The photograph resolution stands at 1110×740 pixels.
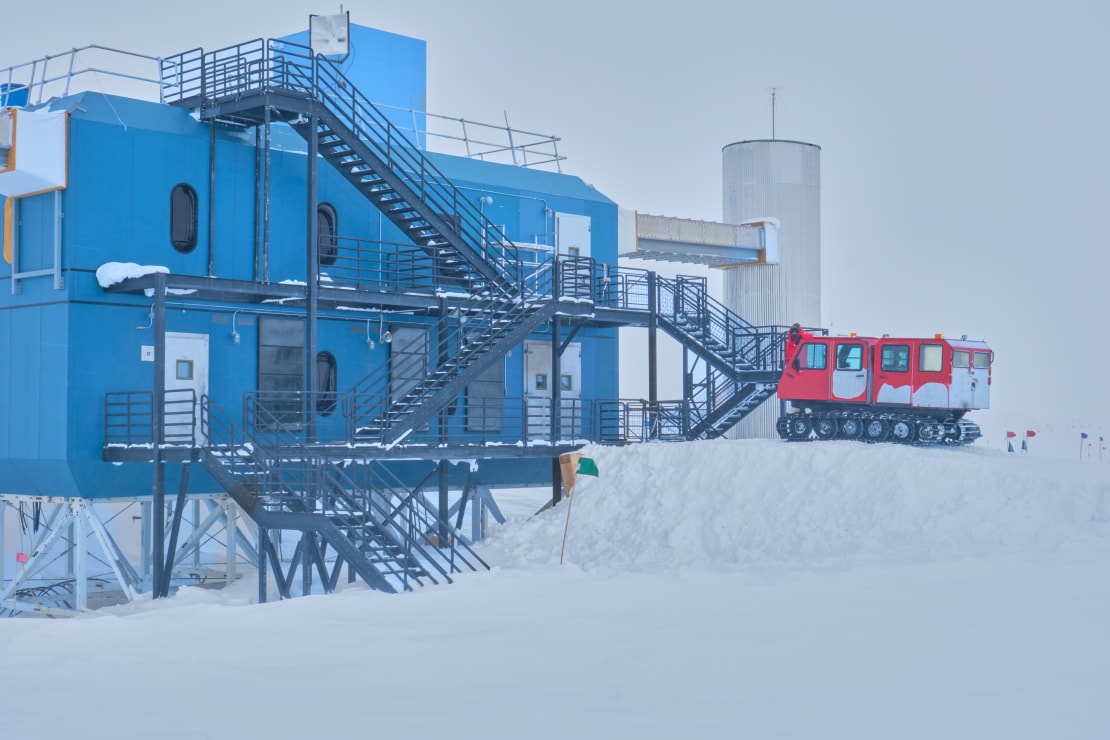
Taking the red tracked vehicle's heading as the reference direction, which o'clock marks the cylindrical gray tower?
The cylindrical gray tower is roughly at 1 o'clock from the red tracked vehicle.

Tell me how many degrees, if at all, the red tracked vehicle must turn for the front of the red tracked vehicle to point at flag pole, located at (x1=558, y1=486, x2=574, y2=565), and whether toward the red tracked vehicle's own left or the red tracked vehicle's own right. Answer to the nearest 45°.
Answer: approximately 90° to the red tracked vehicle's own left

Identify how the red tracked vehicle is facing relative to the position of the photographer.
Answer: facing away from the viewer and to the left of the viewer

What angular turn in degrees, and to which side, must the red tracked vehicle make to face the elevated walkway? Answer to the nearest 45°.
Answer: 0° — it already faces it

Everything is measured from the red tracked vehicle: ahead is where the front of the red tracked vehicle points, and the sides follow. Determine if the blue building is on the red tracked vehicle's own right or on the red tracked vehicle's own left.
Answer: on the red tracked vehicle's own left

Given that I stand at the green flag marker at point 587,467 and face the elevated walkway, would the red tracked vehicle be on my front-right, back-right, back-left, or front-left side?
front-right

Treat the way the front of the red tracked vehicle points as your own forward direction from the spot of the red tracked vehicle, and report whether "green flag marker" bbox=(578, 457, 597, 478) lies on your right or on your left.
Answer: on your left
